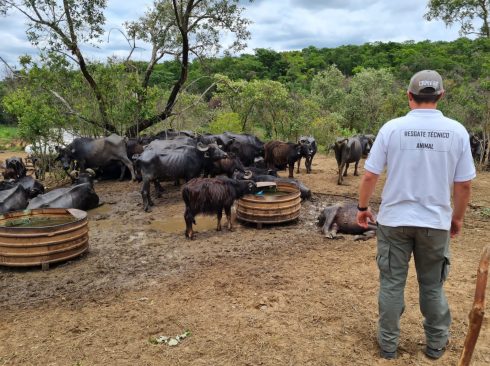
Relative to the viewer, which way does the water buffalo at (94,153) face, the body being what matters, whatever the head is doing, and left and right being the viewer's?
facing to the left of the viewer

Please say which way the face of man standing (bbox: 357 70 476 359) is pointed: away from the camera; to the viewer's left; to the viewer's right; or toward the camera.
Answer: away from the camera

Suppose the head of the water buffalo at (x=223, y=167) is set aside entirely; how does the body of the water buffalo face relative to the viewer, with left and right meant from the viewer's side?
facing to the right of the viewer

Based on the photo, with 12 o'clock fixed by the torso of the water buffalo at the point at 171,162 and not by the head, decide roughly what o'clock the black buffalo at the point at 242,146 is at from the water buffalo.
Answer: The black buffalo is roughly at 10 o'clock from the water buffalo.

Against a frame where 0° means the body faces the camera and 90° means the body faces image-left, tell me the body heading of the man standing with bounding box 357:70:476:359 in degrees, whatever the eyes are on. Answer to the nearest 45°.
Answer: approximately 180°

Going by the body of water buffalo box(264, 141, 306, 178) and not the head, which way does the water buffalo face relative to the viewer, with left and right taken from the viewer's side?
facing to the right of the viewer

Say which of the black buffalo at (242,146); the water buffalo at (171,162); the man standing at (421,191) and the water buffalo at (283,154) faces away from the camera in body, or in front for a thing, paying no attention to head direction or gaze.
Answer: the man standing

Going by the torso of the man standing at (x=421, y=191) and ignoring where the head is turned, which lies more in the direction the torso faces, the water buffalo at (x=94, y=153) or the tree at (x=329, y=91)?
the tree

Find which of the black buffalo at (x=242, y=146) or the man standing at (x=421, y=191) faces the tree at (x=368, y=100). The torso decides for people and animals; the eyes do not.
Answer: the man standing

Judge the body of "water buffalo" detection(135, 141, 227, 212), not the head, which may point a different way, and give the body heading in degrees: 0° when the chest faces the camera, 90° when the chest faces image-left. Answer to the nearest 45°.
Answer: approximately 270°

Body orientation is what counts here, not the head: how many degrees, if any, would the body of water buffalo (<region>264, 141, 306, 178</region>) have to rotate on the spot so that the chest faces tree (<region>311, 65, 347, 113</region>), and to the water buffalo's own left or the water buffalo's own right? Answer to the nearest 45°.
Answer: approximately 90° to the water buffalo's own left

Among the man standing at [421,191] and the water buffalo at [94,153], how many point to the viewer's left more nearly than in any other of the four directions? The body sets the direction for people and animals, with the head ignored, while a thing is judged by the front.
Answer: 1

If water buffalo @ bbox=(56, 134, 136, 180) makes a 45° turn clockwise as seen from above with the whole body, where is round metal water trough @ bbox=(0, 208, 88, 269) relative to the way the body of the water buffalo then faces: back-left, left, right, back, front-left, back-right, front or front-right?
back-left
